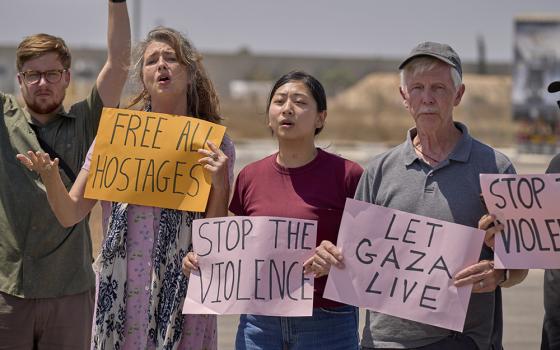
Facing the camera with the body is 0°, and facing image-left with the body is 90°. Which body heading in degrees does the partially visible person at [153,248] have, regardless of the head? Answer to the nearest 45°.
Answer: approximately 0°

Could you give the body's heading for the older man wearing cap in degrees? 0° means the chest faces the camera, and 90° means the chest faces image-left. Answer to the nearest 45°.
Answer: approximately 0°

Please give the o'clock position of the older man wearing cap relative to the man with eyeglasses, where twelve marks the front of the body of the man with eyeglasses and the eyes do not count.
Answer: The older man wearing cap is roughly at 10 o'clock from the man with eyeglasses.

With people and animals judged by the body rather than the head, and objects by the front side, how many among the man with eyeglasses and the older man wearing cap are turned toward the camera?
2

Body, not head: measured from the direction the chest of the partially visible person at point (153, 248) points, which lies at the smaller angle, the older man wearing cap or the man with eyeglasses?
the older man wearing cap

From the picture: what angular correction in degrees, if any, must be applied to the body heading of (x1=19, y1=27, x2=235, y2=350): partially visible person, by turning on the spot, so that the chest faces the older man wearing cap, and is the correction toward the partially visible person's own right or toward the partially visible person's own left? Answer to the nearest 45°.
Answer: approximately 45° to the partially visible person's own left
